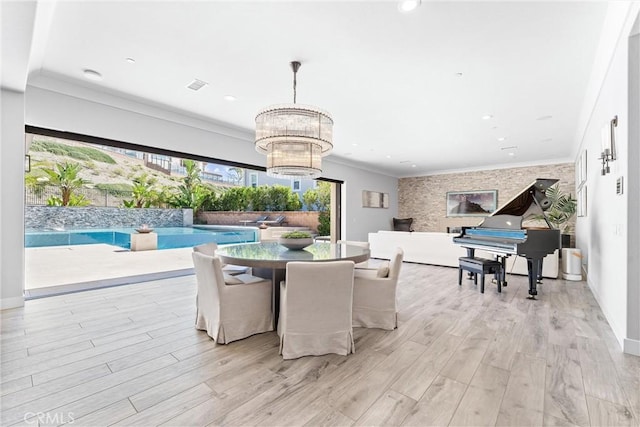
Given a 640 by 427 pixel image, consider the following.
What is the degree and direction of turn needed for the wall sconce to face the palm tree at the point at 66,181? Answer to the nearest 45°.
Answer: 0° — it already faces it

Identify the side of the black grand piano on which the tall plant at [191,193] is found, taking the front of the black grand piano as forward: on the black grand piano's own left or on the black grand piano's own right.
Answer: on the black grand piano's own right

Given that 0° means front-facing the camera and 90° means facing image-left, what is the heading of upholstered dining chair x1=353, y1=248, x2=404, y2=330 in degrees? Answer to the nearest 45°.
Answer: approximately 90°

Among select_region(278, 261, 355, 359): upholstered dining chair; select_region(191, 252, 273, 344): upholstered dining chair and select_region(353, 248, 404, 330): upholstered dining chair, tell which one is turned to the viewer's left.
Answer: select_region(353, 248, 404, 330): upholstered dining chair

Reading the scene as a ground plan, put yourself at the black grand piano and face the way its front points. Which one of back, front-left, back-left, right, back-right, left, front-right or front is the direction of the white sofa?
right

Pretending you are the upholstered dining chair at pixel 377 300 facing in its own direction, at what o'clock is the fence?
The fence is roughly at 1 o'clock from the upholstered dining chair.

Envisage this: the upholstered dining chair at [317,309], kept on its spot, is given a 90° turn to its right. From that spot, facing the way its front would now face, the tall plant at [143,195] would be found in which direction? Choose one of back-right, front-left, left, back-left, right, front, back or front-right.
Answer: back-left

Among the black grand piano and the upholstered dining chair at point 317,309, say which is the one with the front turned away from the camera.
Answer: the upholstered dining chair

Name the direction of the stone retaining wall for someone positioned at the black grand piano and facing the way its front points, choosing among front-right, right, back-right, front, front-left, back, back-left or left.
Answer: front-right

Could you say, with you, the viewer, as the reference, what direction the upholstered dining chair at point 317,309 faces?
facing away from the viewer

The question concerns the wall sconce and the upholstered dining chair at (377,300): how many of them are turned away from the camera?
0
